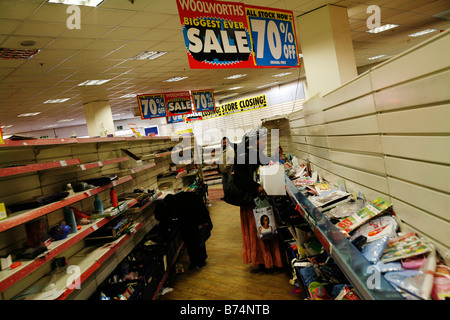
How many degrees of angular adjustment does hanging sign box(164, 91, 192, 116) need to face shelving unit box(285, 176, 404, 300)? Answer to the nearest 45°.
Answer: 0° — it already faces it

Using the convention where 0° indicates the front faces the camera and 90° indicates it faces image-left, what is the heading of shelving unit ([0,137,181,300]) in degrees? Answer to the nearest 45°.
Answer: approximately 315°

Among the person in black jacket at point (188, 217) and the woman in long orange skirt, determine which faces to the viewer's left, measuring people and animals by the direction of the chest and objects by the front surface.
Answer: the person in black jacket

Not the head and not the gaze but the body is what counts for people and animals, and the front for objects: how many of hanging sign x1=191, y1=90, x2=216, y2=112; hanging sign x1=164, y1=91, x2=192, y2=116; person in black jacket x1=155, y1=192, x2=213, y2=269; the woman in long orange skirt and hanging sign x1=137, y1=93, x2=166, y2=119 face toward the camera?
3

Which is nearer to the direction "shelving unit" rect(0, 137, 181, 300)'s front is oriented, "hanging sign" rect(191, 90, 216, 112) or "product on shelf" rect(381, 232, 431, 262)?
the product on shelf

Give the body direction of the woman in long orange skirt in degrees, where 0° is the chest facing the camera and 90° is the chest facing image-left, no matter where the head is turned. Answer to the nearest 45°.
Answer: approximately 270°

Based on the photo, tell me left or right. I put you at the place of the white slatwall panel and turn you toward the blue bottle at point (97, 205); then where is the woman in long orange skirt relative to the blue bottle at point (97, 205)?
right

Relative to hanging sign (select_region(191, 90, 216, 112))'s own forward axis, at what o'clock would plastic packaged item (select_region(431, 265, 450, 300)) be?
The plastic packaged item is roughly at 12 o'clock from the hanging sign.

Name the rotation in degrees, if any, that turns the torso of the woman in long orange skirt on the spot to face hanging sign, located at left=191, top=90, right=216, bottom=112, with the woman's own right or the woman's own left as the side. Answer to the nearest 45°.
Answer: approximately 90° to the woman's own left

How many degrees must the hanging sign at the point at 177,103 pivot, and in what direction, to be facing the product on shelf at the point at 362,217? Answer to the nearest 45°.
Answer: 0° — it already faces it

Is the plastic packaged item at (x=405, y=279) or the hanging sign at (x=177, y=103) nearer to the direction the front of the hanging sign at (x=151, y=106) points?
the plastic packaged item

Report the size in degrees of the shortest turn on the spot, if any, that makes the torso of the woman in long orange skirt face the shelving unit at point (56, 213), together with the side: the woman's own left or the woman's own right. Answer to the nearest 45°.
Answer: approximately 135° to the woman's own right

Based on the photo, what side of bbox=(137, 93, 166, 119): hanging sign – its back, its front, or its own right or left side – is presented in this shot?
front

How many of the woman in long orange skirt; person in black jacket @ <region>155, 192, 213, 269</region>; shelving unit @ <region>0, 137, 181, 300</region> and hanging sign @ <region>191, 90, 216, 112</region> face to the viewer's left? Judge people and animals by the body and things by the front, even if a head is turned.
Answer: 1

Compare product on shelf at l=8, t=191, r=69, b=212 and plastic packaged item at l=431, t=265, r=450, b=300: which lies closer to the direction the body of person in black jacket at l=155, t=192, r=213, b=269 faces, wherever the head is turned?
the product on shelf

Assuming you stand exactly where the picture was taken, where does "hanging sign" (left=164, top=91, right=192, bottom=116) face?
facing the viewer

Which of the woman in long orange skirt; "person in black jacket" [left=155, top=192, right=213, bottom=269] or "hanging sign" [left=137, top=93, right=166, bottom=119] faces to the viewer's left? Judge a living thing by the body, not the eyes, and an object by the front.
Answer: the person in black jacket
